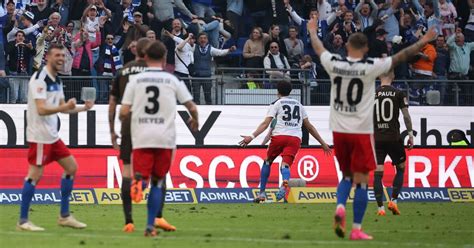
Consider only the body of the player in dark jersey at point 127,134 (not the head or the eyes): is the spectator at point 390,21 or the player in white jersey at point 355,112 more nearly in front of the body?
the spectator

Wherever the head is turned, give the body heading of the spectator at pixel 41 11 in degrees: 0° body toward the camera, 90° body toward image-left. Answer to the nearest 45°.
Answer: approximately 0°

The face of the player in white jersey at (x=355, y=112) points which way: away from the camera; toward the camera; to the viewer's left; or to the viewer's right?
away from the camera

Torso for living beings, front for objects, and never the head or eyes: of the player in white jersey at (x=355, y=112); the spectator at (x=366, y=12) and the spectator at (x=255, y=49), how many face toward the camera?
2

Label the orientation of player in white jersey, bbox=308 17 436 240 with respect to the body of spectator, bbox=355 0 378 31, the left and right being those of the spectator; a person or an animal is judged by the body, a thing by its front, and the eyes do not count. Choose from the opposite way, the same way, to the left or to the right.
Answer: the opposite way
